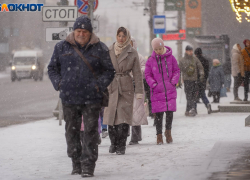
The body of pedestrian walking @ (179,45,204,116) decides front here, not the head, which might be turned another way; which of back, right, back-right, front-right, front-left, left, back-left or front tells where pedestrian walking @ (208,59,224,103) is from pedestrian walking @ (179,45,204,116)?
back

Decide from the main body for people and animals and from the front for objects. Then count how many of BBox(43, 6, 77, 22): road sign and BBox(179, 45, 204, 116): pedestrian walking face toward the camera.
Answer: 2

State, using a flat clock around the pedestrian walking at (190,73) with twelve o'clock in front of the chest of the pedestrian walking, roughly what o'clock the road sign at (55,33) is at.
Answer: The road sign is roughly at 2 o'clock from the pedestrian walking.

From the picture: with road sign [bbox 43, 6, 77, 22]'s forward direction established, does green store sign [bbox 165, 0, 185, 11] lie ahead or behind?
behind

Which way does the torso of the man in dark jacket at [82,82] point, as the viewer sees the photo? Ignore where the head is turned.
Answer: toward the camera

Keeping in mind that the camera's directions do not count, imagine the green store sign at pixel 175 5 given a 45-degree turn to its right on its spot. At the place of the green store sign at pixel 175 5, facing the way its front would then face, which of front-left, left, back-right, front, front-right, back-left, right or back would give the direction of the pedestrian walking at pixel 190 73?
front-left

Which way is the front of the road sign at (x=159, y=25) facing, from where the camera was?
facing the viewer

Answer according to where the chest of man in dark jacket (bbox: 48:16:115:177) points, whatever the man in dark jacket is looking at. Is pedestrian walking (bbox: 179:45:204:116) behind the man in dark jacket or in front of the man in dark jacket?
behind

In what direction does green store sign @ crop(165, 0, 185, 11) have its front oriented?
toward the camera

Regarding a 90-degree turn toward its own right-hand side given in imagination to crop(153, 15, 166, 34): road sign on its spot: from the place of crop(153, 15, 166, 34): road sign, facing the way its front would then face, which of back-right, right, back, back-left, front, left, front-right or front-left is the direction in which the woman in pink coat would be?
left

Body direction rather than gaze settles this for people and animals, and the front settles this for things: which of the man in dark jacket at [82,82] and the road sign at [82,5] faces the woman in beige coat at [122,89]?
the road sign

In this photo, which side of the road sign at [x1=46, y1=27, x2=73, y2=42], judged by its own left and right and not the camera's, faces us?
front

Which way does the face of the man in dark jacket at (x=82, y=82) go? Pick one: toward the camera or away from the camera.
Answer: toward the camera

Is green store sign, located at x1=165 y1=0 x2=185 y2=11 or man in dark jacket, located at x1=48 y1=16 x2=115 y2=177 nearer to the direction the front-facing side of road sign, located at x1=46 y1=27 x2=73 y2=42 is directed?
the man in dark jacket

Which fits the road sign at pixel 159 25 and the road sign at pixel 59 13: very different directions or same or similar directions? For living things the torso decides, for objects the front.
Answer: same or similar directions
